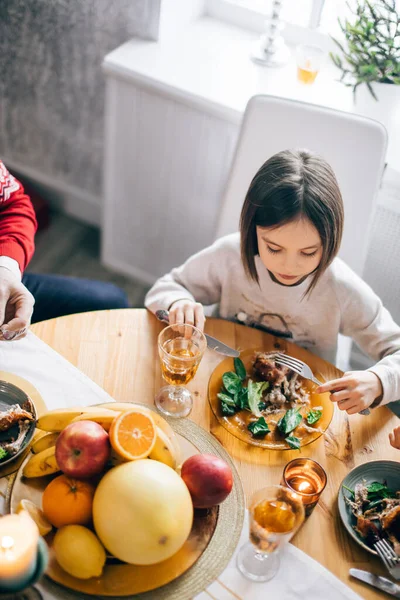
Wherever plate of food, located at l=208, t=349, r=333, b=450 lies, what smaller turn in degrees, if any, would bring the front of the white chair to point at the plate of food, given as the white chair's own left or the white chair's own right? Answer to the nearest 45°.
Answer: approximately 45° to the white chair's own left

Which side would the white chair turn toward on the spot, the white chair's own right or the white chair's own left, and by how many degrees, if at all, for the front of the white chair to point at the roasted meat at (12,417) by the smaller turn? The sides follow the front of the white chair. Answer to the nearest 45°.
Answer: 0° — it already faces it

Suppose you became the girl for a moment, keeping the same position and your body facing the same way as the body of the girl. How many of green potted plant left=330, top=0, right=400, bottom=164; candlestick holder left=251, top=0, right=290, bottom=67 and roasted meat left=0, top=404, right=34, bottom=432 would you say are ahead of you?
1

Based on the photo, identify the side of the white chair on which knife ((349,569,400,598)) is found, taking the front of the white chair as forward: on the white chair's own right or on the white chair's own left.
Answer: on the white chair's own left

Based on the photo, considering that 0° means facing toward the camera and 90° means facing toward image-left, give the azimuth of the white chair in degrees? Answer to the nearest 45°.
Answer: approximately 45°

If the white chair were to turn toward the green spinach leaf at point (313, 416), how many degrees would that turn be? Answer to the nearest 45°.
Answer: approximately 45° to its left
